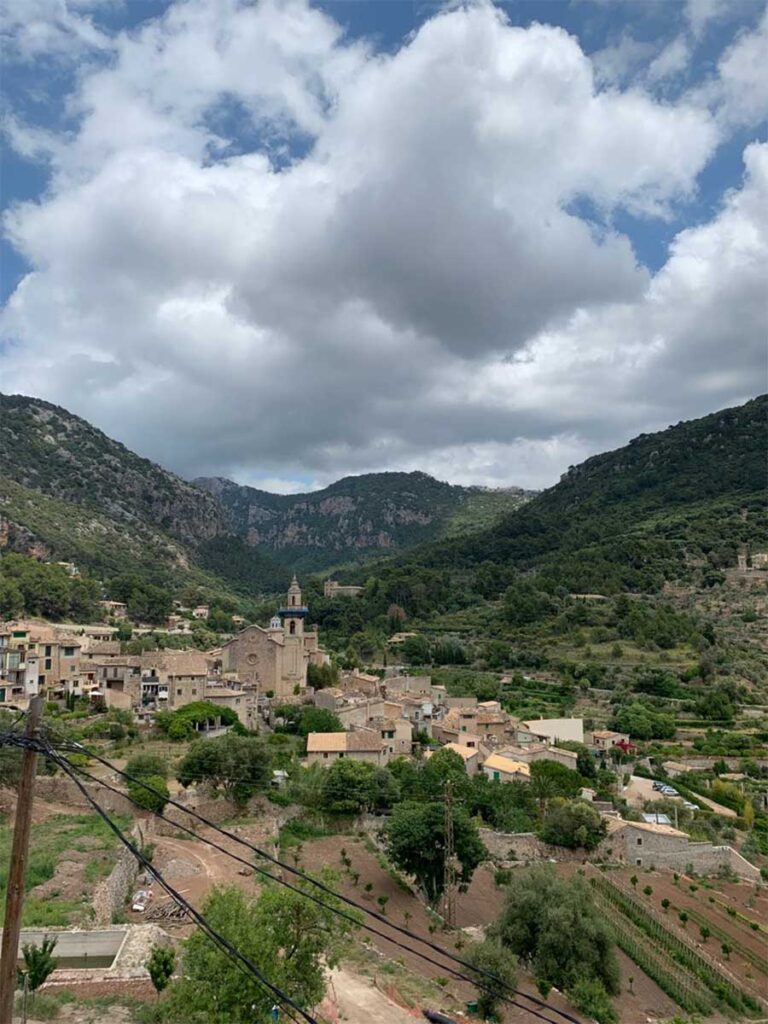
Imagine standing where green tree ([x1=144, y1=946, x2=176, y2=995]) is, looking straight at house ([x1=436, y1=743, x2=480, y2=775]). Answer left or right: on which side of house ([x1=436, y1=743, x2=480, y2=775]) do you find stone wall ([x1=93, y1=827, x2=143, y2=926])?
left

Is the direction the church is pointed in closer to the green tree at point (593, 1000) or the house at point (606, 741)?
the green tree

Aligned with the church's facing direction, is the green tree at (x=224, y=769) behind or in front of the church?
in front

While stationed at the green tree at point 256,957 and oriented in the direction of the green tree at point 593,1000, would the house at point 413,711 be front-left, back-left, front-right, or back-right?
front-left

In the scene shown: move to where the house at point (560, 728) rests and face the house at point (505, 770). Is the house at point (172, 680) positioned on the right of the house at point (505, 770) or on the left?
right

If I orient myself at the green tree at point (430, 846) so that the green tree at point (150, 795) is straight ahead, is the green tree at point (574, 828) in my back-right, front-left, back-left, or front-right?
back-right

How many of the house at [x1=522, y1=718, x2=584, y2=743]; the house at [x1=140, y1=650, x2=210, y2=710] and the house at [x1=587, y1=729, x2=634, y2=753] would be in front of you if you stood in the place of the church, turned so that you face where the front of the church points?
1

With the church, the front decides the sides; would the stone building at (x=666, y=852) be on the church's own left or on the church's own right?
on the church's own left

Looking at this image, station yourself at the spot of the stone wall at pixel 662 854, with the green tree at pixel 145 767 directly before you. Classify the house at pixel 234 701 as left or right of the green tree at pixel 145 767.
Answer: right

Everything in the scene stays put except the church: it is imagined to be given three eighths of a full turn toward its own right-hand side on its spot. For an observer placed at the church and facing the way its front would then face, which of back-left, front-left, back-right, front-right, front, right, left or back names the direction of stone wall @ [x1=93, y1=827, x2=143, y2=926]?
back

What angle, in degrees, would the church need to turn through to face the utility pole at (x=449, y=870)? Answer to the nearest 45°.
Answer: approximately 45° to its left

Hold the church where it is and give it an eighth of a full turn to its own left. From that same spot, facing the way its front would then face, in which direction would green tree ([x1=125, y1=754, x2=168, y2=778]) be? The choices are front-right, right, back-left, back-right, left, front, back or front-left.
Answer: front

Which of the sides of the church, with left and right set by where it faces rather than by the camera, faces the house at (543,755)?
left

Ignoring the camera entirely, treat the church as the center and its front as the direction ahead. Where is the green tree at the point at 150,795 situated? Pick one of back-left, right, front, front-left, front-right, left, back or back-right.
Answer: front-left

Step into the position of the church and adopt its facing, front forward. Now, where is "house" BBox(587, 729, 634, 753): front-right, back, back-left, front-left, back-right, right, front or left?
front-left

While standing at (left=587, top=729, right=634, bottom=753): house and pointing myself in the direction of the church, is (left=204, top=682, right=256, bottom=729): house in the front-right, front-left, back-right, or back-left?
front-left

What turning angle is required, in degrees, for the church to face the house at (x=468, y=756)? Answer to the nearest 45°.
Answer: approximately 90° to its left

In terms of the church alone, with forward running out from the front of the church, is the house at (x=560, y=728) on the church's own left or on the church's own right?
on the church's own left

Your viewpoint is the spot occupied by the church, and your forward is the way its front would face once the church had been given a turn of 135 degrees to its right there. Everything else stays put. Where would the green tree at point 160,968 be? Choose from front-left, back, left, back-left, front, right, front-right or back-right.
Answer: back
